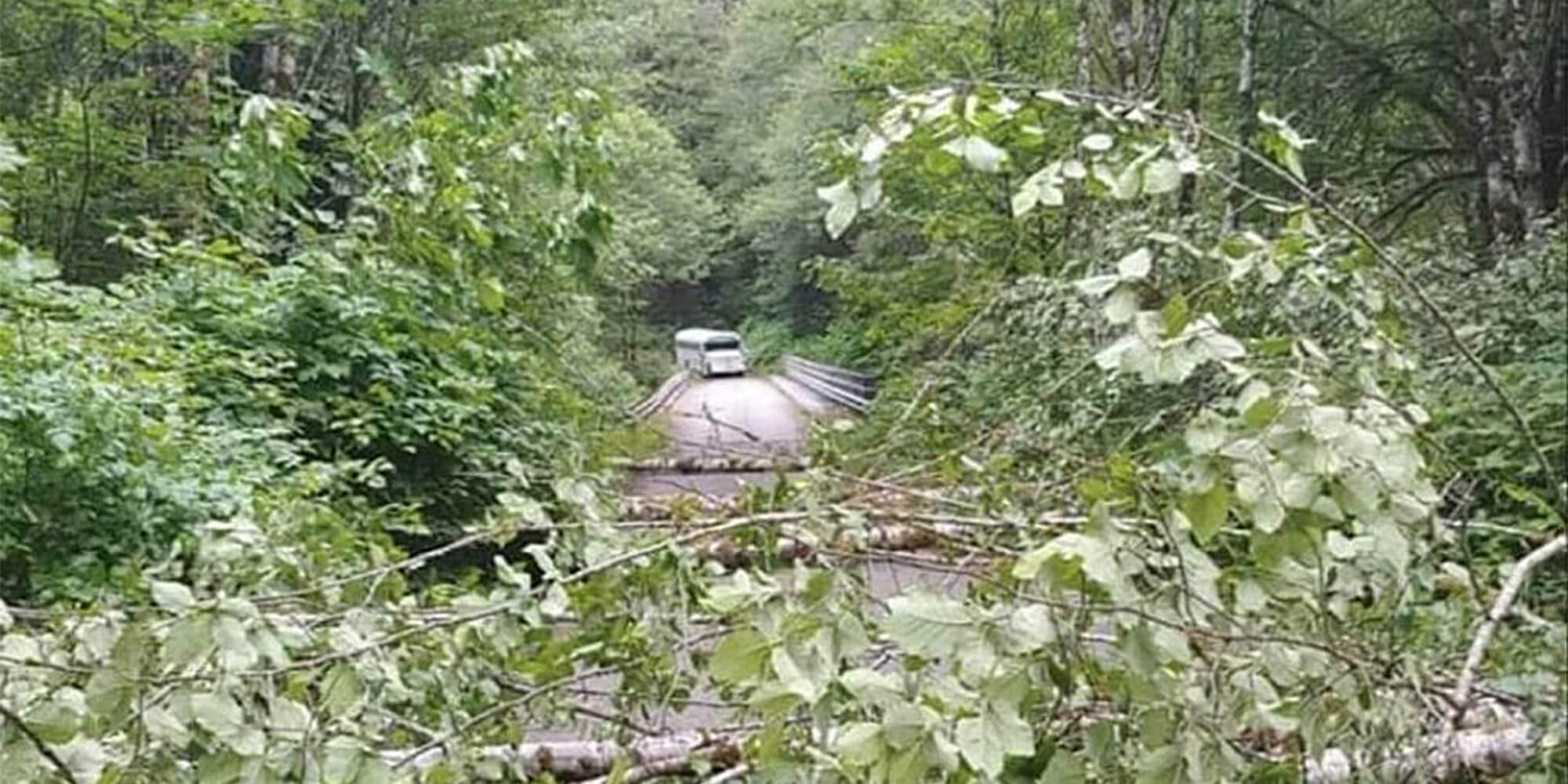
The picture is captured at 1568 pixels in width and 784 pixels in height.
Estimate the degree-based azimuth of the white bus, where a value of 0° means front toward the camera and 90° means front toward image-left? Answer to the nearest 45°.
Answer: approximately 315°

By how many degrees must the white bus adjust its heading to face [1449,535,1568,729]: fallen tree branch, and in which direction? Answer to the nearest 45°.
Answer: approximately 45° to its right

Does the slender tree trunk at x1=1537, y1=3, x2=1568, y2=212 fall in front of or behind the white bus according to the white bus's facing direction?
in front

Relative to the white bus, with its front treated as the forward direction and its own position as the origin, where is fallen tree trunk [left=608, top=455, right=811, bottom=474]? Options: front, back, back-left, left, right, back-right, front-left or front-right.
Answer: front-right

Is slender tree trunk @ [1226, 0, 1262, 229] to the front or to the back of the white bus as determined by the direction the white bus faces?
to the front
